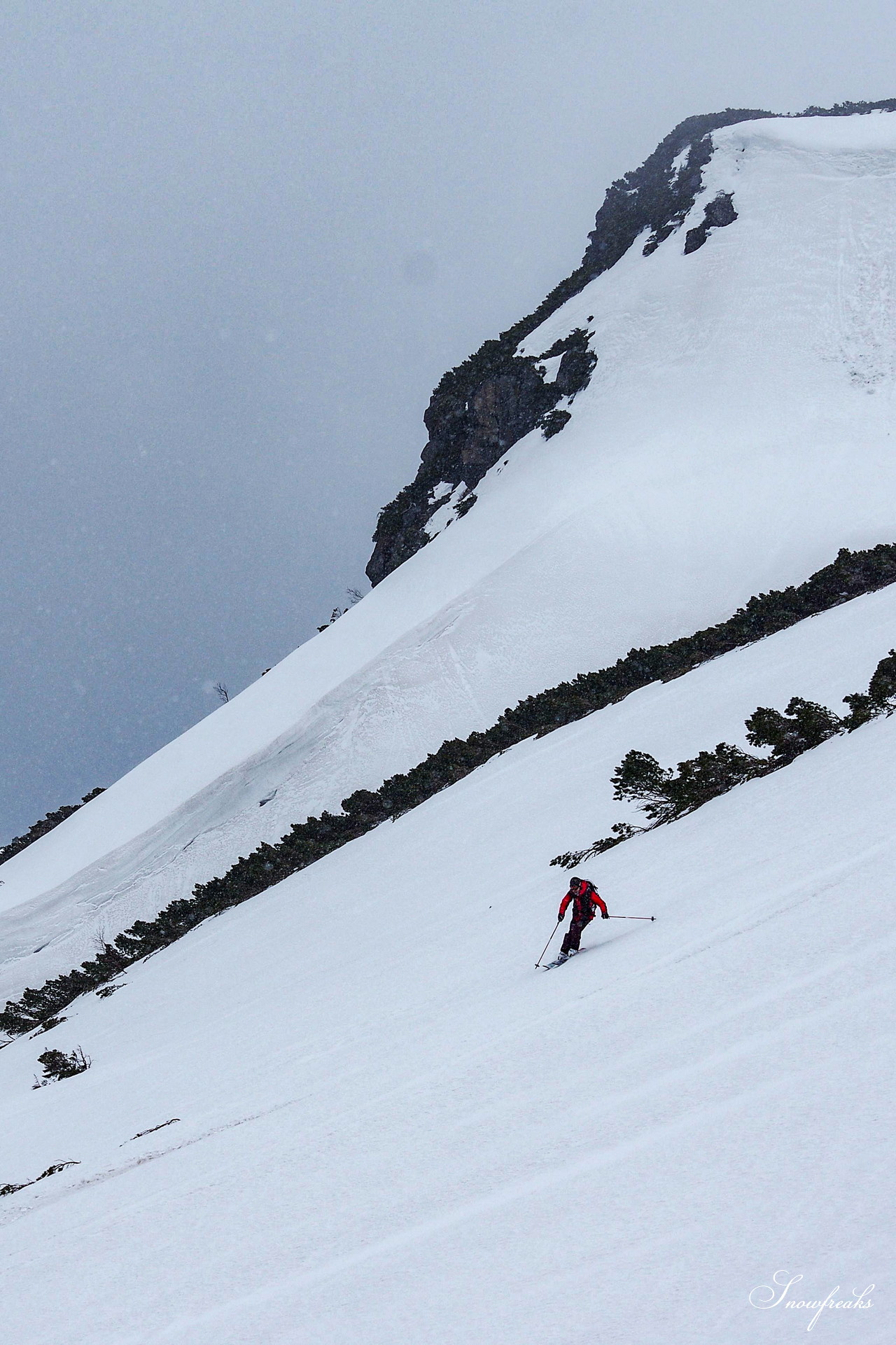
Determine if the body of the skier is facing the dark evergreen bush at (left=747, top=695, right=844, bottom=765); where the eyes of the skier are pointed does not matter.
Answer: no

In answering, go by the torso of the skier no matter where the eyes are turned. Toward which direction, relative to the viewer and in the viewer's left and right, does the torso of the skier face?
facing the viewer and to the left of the viewer

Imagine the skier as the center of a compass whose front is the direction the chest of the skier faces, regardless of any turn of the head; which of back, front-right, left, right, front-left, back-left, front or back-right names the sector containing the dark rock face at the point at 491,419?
back-right

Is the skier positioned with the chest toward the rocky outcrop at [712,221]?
no
